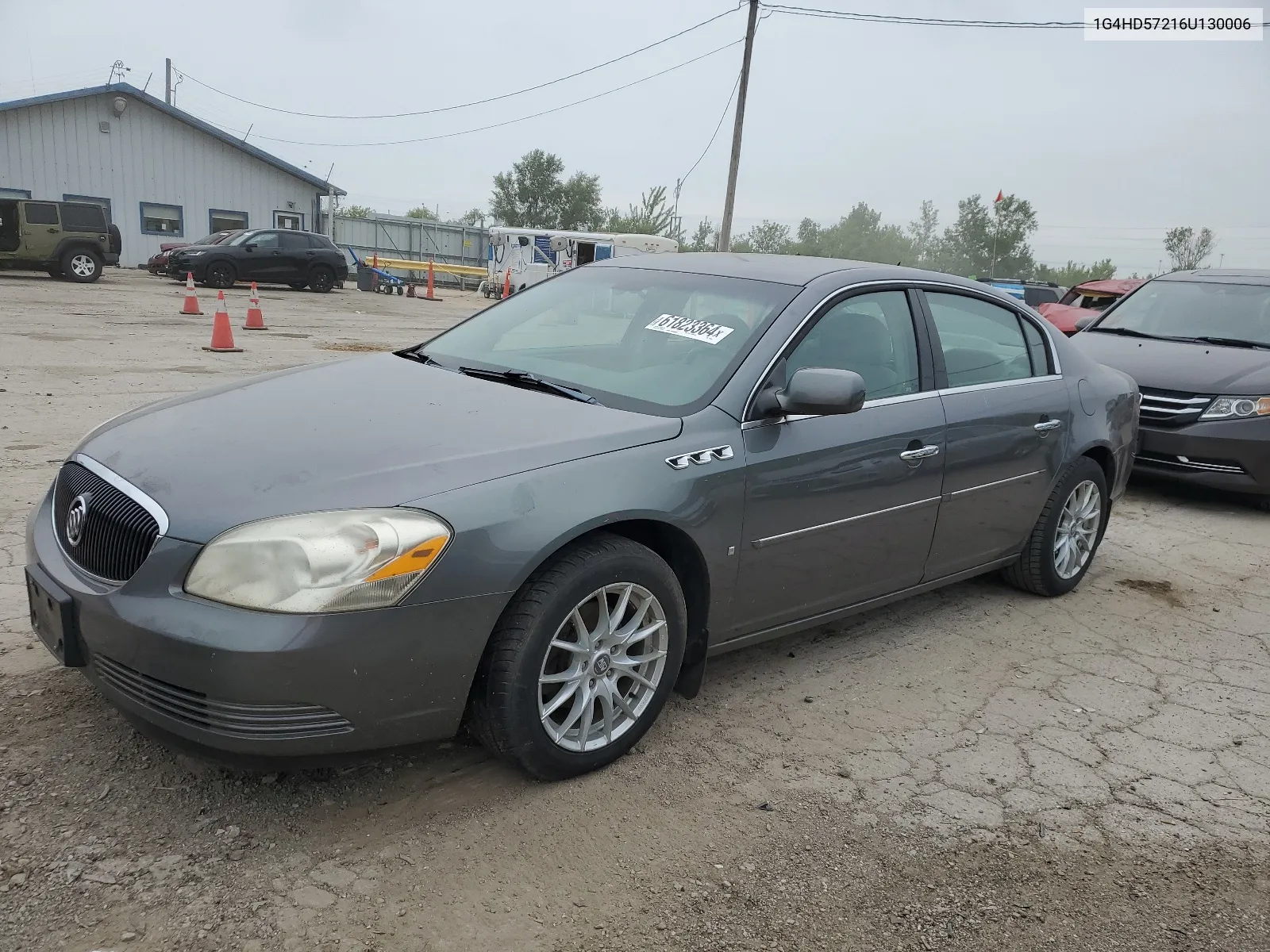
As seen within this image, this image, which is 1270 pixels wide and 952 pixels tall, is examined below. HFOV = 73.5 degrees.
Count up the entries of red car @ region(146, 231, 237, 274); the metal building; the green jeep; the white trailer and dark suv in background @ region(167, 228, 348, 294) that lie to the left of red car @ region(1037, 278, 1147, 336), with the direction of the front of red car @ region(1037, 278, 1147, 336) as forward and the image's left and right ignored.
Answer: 0

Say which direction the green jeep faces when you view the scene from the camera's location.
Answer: facing to the left of the viewer

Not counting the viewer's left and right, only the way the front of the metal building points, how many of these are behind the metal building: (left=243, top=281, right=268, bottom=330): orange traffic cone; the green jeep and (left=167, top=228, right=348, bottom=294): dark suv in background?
0

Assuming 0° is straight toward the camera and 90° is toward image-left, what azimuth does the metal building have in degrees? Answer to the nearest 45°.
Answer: approximately 315°

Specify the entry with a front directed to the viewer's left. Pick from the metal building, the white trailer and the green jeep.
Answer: the green jeep

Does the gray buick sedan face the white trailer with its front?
no

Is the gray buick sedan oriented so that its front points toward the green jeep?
no

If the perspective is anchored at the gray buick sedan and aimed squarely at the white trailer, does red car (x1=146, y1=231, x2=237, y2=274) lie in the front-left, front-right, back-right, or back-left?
front-left

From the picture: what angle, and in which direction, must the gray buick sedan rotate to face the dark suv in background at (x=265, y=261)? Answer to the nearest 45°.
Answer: approximately 135° to its right

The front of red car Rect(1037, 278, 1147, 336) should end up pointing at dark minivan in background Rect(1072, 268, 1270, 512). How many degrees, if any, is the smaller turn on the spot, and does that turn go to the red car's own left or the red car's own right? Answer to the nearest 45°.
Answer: approximately 45° to the red car's own left

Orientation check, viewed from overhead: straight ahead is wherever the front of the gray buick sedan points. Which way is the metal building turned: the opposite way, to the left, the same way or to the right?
to the left

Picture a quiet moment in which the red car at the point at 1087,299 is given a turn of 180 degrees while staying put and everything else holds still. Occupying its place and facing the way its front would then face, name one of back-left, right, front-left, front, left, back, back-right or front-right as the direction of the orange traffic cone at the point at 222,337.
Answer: back
